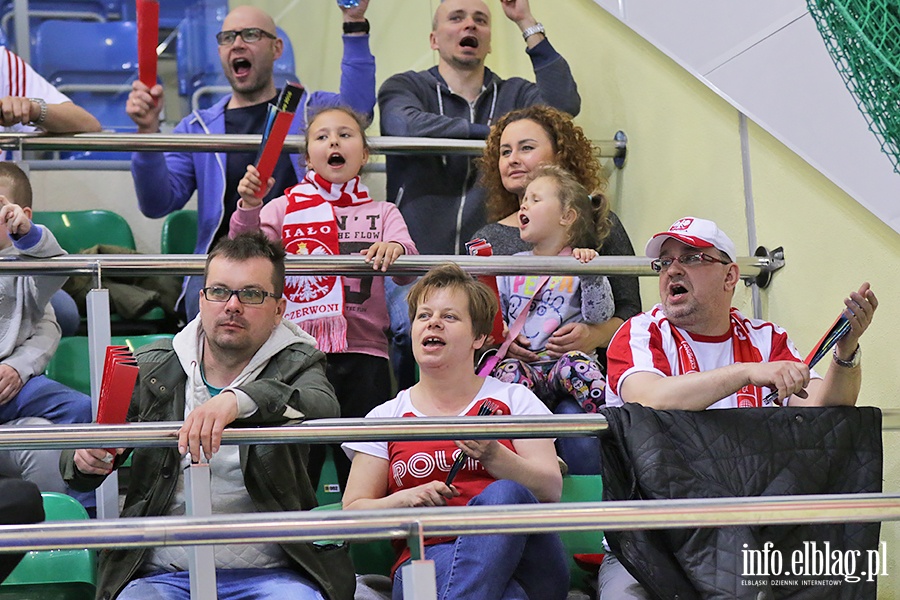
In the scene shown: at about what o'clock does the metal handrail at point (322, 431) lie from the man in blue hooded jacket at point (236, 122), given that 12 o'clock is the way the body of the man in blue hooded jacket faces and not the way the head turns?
The metal handrail is roughly at 12 o'clock from the man in blue hooded jacket.

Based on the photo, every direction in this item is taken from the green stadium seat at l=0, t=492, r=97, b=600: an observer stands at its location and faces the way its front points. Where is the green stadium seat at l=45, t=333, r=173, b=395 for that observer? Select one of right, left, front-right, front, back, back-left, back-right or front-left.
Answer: back

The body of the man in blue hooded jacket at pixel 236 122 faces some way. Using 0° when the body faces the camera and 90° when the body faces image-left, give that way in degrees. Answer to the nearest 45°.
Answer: approximately 0°

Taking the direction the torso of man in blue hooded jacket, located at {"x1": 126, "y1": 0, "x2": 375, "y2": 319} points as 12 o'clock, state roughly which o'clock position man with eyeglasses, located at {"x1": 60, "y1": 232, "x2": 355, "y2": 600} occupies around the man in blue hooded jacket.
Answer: The man with eyeglasses is roughly at 12 o'clock from the man in blue hooded jacket.
